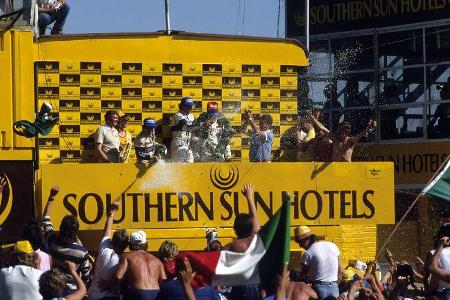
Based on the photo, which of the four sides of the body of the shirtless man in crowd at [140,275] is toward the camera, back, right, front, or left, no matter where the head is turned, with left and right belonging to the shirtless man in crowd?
back

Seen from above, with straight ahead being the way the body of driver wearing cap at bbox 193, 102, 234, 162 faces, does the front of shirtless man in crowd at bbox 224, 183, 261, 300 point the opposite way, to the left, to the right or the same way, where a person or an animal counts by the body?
the opposite way

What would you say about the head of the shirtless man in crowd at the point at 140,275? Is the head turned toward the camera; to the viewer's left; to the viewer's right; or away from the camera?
away from the camera

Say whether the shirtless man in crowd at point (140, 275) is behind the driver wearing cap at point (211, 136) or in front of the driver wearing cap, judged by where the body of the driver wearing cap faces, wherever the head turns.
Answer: in front

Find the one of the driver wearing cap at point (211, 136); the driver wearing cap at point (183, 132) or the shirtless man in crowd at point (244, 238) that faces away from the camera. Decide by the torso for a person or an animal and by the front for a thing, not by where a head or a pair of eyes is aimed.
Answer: the shirtless man in crowd

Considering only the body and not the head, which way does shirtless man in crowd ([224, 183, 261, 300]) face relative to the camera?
away from the camera

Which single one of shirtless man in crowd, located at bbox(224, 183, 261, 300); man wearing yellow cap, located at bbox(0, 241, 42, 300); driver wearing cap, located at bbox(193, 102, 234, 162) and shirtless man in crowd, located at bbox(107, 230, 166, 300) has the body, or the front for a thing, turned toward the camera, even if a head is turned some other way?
the driver wearing cap

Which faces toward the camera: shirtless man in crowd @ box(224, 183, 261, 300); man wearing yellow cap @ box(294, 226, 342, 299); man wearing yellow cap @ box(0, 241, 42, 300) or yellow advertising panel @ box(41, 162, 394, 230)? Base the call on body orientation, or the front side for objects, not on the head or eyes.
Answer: the yellow advertising panel

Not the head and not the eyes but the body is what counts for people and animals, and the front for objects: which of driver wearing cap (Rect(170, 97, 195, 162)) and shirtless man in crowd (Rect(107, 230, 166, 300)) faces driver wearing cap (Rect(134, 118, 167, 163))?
the shirtless man in crowd
